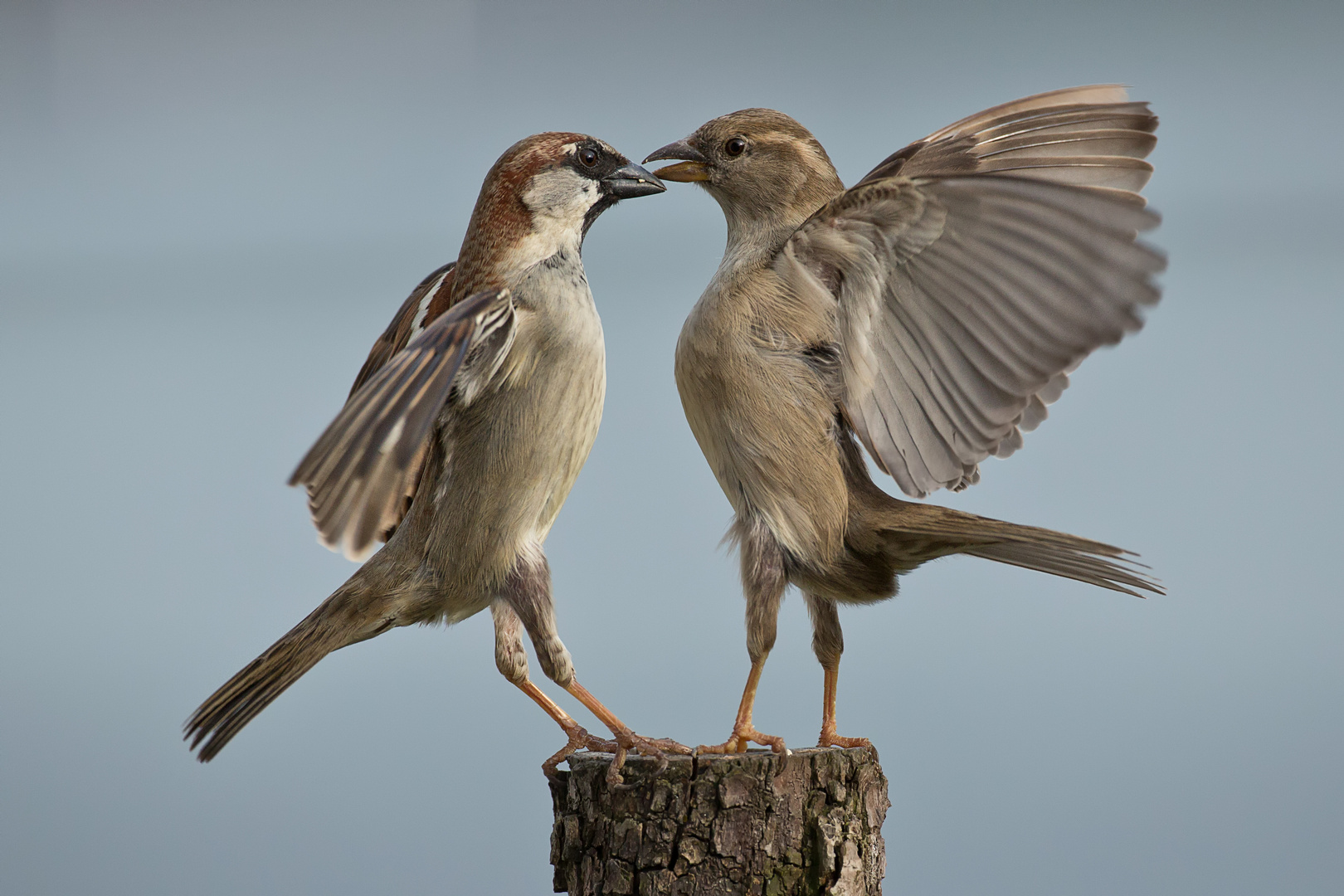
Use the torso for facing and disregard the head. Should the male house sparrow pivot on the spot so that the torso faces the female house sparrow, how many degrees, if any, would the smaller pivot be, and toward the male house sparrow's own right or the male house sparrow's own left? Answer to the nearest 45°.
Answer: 0° — it already faces it

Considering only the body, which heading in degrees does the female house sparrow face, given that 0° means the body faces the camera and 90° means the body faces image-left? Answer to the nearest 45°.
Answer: approximately 90°

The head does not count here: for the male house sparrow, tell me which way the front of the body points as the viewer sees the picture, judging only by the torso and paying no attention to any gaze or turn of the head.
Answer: to the viewer's right

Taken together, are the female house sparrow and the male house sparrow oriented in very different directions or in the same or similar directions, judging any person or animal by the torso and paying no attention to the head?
very different directions

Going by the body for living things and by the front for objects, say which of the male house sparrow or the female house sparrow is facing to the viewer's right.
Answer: the male house sparrow

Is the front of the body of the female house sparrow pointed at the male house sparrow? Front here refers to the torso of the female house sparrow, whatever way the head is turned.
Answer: yes

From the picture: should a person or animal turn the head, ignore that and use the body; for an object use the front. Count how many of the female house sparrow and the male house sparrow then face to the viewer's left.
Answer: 1
